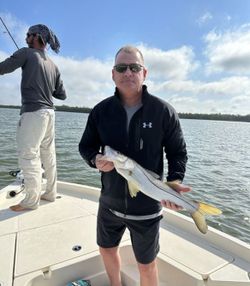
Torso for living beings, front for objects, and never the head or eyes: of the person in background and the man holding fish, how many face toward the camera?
1

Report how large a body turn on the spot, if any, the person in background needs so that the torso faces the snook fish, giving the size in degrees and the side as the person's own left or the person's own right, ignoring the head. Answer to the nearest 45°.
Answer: approximately 135° to the person's own left

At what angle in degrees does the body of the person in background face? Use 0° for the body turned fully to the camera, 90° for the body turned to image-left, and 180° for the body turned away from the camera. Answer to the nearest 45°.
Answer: approximately 135°

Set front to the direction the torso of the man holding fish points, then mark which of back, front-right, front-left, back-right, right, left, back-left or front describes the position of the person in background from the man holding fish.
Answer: back-right

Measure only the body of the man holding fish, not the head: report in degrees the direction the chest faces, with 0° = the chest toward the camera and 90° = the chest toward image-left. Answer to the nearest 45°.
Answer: approximately 0°
